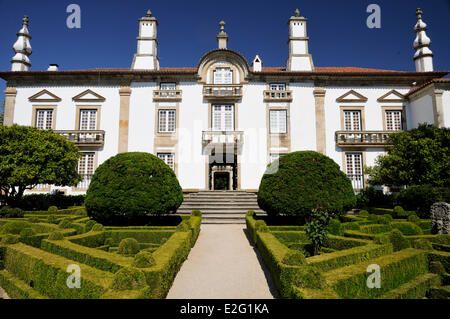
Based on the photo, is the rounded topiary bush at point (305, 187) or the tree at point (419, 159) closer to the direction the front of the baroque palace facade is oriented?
the rounded topiary bush

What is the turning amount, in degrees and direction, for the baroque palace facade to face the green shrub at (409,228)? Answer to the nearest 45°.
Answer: approximately 45° to its left

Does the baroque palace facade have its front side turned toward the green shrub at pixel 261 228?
yes

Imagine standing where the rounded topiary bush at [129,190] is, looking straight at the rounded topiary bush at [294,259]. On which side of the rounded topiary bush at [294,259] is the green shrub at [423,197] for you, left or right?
left

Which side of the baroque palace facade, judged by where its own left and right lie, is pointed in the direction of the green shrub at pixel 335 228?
front

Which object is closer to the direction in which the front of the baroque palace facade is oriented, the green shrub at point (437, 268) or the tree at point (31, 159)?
the green shrub

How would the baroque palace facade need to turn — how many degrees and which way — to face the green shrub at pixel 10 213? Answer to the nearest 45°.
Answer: approximately 45° to its right

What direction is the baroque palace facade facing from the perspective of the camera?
toward the camera

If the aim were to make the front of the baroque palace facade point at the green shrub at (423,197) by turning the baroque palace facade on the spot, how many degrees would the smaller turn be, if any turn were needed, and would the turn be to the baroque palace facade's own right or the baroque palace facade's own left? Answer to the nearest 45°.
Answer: approximately 45° to the baroque palace facade's own left

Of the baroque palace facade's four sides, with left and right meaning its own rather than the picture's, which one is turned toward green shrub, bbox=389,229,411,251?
front

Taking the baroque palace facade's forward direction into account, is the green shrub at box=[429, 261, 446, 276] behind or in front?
in front

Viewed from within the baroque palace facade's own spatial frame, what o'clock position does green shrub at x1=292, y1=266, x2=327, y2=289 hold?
The green shrub is roughly at 12 o'clock from the baroque palace facade.

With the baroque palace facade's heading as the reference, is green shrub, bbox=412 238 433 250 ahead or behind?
ahead

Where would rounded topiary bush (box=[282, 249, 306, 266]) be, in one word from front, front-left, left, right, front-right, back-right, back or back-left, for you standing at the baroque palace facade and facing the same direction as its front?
front

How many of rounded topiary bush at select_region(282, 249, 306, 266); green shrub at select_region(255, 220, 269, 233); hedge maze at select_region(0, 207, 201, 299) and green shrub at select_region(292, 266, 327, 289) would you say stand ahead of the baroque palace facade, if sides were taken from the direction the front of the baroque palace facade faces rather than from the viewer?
4
